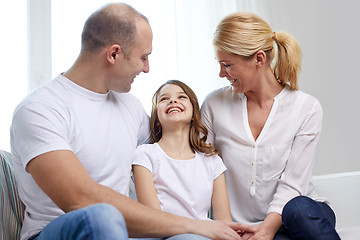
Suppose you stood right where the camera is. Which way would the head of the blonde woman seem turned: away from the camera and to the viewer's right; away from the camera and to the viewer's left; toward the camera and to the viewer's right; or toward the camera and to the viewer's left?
toward the camera and to the viewer's left

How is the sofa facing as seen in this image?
toward the camera

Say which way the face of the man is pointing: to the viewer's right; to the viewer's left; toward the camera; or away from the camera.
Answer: to the viewer's right

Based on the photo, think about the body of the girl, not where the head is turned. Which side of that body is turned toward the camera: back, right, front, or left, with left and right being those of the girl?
front

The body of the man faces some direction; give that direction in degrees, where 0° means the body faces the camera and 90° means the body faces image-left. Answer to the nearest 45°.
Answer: approximately 315°

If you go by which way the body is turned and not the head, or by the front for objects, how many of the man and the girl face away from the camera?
0
